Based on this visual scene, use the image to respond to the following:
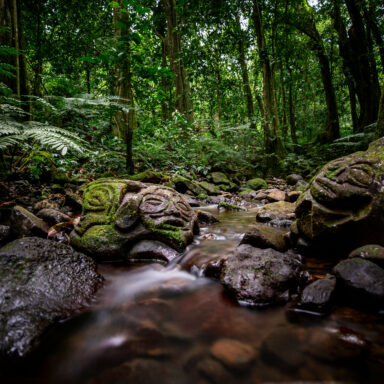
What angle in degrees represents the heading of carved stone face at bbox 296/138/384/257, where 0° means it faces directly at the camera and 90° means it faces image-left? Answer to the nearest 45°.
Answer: approximately 45°

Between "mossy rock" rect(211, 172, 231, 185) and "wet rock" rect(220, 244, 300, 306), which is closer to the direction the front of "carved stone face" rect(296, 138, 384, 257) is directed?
the wet rock

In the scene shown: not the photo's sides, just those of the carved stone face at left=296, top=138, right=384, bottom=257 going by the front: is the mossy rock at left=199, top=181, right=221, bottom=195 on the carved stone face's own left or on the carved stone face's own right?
on the carved stone face's own right

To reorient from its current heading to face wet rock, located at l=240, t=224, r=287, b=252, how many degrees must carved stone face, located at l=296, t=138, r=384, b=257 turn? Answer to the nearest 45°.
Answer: approximately 45° to its right

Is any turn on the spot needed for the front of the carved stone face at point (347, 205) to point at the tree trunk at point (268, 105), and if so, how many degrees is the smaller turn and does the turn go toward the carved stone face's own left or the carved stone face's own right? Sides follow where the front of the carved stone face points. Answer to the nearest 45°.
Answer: approximately 135° to the carved stone face's own right

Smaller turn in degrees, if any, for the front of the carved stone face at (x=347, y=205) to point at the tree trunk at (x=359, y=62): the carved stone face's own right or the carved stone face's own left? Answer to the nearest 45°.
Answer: approximately 135° to the carved stone face's own right

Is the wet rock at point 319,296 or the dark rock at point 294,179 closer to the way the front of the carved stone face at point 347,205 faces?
the wet rock
